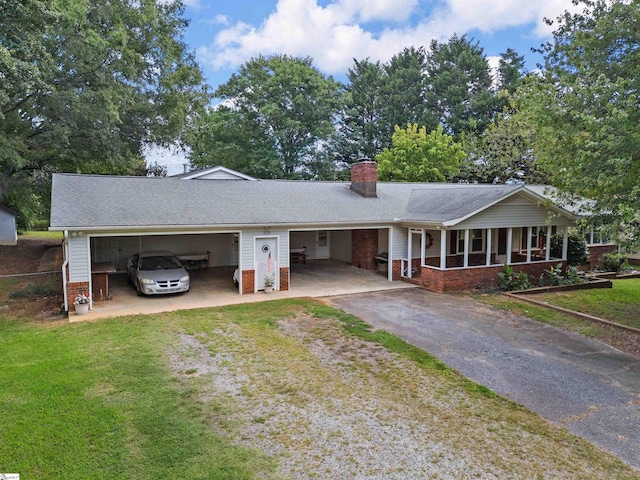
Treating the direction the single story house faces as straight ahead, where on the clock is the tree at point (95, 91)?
The tree is roughly at 4 o'clock from the single story house.

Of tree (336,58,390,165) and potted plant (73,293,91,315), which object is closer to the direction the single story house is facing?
the potted plant

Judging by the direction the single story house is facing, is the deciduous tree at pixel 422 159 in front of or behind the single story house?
behind

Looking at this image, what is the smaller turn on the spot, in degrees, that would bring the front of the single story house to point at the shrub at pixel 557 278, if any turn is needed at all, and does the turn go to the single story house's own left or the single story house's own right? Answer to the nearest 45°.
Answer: approximately 90° to the single story house's own left

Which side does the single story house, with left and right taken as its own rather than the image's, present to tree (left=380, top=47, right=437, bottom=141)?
back

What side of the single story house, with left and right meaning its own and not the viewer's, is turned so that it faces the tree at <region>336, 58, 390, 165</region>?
back

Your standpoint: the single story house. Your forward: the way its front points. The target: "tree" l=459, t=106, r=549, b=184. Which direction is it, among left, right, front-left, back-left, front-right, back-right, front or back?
back-left

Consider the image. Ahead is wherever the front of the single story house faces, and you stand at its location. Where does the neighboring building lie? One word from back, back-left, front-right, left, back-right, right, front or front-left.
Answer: back-right

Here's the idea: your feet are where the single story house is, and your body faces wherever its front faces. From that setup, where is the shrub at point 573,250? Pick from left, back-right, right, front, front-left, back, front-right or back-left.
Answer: left

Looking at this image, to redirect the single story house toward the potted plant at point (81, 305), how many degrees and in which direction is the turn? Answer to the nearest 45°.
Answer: approximately 45° to its right

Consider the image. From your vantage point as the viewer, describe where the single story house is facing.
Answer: facing the viewer
